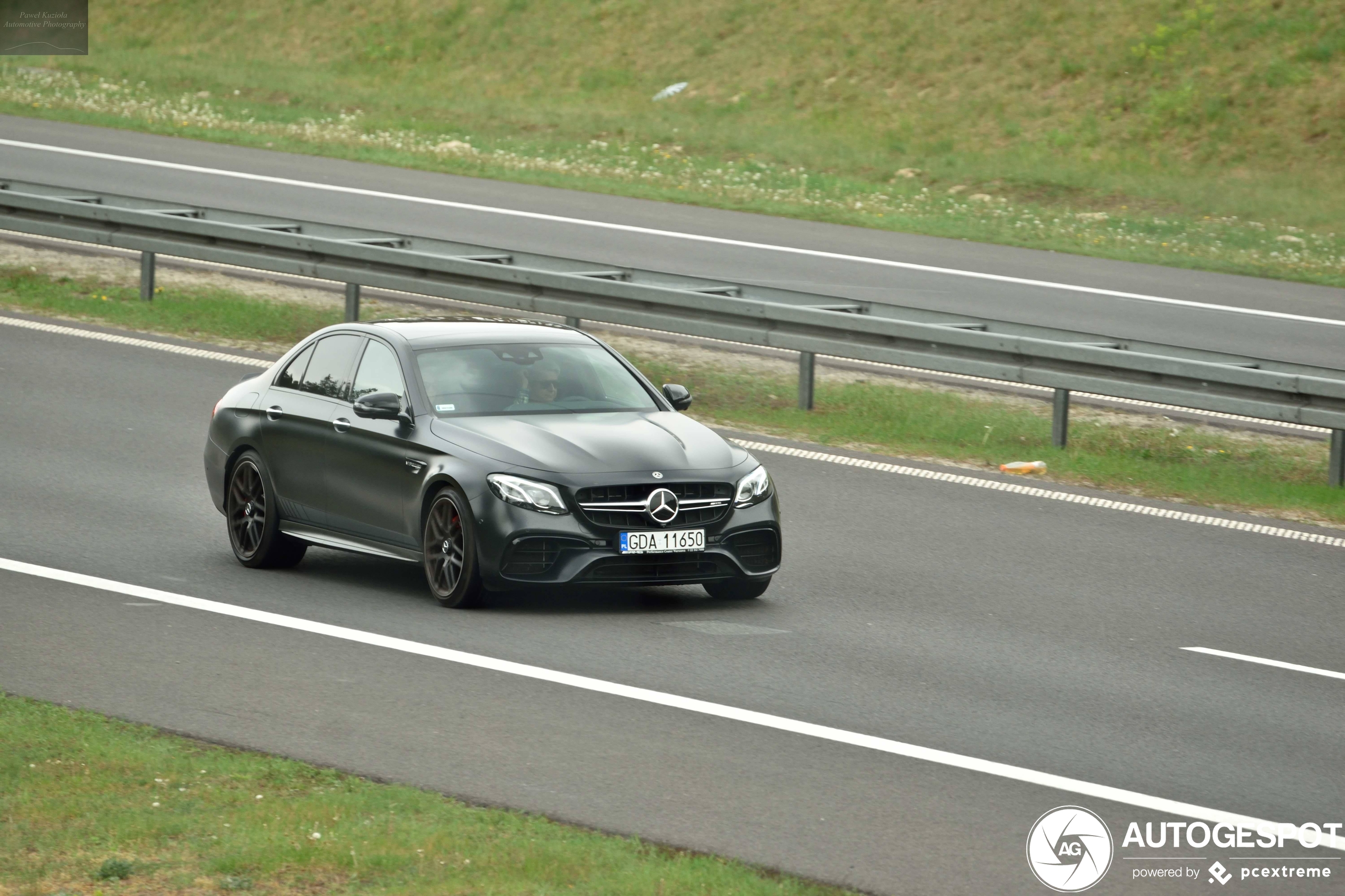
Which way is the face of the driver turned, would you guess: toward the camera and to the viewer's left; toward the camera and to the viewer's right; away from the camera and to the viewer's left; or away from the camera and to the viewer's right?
toward the camera and to the viewer's right

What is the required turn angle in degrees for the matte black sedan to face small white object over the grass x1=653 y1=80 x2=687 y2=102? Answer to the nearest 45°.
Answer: approximately 135° to its left

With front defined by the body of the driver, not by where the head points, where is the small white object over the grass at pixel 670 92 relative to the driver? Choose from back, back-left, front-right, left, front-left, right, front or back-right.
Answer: back-left

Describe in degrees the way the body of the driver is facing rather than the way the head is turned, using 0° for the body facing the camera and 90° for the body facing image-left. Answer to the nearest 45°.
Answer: approximately 315°
